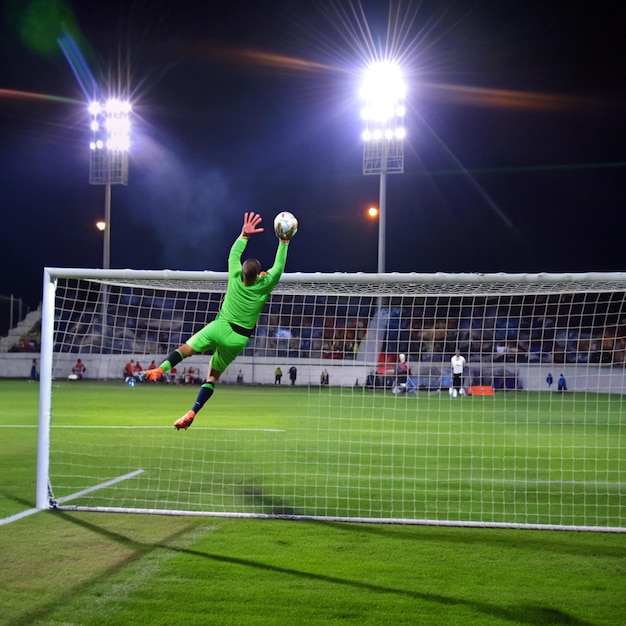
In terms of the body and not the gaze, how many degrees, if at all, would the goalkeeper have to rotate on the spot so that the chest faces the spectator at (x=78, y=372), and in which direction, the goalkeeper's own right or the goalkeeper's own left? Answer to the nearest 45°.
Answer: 0° — they already face them

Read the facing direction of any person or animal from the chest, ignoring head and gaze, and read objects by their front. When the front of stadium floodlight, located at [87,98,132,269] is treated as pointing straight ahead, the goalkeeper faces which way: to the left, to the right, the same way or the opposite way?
the opposite way

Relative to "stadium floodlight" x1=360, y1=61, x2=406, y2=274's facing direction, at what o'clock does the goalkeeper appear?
The goalkeeper is roughly at 12 o'clock from the stadium floodlight.

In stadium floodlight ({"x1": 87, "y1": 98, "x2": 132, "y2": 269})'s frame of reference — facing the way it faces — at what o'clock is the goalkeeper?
The goalkeeper is roughly at 12 o'clock from the stadium floodlight.

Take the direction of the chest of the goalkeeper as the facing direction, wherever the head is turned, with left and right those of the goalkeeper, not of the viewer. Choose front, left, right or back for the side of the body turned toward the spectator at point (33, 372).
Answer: front

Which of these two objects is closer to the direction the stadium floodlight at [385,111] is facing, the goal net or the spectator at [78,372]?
the goal net

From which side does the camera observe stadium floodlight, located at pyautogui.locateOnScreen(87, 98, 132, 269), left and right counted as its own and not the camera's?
front

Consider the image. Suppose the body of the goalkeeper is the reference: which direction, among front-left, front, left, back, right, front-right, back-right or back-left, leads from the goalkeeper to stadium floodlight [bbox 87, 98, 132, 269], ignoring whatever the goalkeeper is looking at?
front

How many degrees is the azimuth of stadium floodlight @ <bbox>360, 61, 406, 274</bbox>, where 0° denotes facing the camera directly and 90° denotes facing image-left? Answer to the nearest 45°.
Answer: approximately 0°

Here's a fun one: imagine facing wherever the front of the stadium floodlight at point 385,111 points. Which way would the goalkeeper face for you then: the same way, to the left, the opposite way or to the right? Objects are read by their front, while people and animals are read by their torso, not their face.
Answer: the opposite way

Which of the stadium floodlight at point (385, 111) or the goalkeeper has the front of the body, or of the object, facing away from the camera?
the goalkeeper

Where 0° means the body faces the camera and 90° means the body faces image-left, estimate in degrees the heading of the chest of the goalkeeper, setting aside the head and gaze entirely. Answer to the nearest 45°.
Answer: approximately 180°

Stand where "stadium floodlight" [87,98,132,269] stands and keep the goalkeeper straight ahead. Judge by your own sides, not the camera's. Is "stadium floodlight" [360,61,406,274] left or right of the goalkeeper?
left
